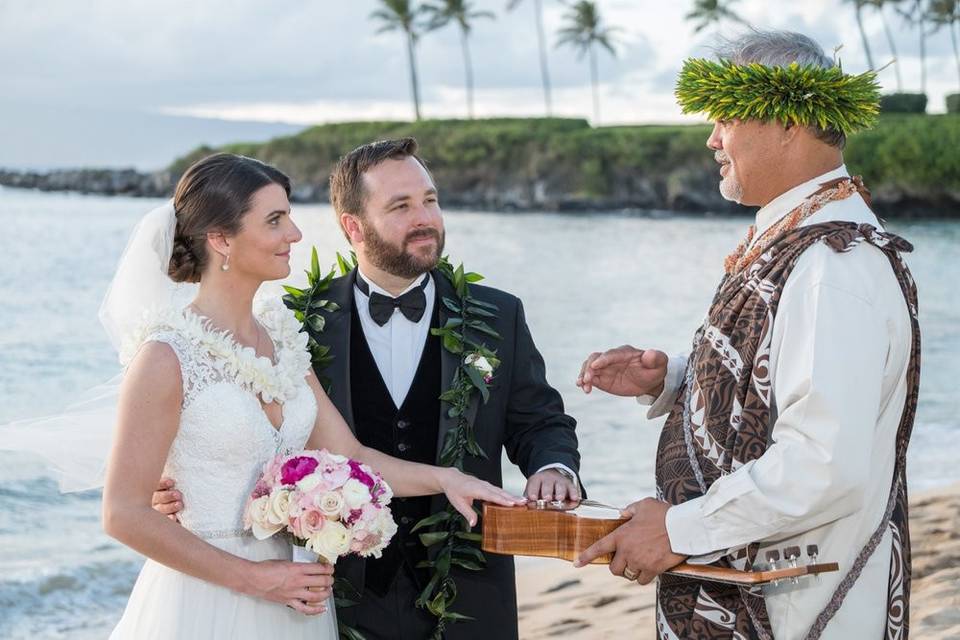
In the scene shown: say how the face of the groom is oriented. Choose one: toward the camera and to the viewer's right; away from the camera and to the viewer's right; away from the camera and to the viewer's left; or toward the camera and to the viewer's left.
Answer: toward the camera and to the viewer's right

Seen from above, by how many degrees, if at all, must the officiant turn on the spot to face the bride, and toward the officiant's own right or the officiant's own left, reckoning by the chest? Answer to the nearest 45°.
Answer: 0° — they already face them

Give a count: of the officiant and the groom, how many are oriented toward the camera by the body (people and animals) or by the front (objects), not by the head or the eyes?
1

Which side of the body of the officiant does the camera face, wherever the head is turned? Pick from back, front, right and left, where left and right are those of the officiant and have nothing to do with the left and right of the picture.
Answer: left

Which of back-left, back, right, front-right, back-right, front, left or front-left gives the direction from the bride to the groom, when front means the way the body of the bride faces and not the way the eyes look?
left

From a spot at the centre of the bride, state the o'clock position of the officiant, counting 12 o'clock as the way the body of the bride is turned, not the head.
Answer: The officiant is roughly at 11 o'clock from the bride.

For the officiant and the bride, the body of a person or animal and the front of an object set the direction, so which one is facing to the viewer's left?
the officiant

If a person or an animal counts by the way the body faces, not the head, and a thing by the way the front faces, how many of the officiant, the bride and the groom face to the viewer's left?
1

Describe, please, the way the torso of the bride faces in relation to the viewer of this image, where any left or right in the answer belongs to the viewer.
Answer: facing the viewer and to the right of the viewer

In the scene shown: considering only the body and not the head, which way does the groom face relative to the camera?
toward the camera

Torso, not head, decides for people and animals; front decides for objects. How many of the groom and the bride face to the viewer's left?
0

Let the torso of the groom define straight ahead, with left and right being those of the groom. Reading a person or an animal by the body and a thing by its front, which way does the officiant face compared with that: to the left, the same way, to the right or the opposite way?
to the right

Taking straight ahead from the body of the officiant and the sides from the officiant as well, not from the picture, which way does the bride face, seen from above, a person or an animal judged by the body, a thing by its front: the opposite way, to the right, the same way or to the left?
the opposite way

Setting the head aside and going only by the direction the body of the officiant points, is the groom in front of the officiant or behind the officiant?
in front

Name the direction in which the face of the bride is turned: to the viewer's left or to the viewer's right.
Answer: to the viewer's right

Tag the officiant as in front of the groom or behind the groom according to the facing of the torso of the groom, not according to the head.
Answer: in front
